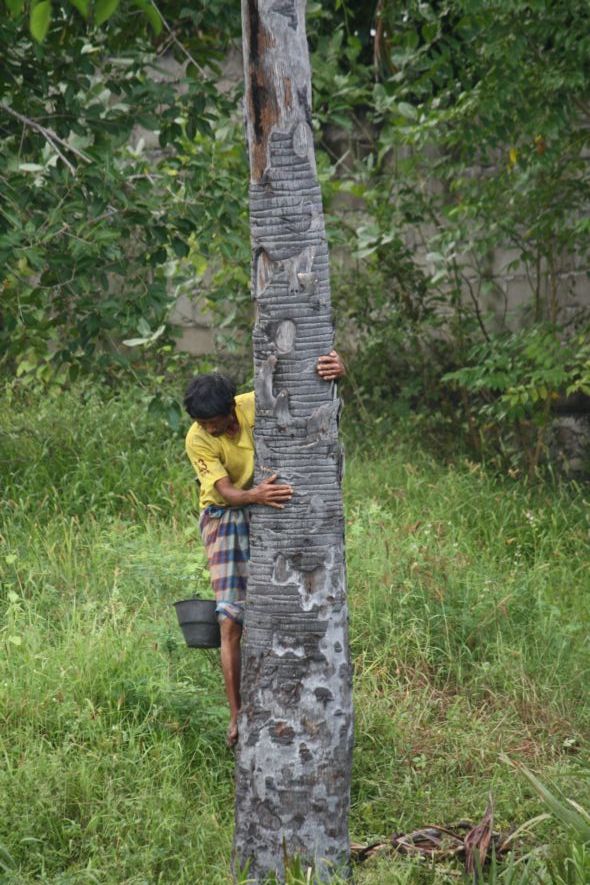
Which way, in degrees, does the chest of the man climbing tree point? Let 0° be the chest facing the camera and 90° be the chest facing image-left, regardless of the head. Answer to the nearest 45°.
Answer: approximately 315°
